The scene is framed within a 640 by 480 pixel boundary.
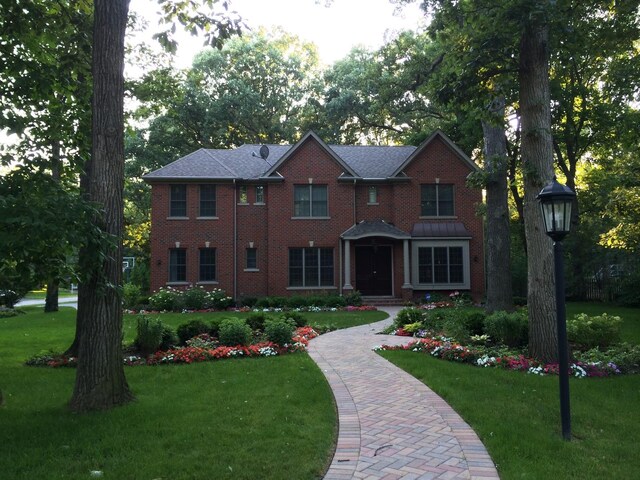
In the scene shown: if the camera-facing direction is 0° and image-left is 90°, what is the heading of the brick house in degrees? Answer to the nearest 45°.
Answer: approximately 0°

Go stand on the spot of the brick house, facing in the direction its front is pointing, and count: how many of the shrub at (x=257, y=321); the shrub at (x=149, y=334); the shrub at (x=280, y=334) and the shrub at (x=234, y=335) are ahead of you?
4

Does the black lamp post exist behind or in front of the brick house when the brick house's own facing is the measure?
in front

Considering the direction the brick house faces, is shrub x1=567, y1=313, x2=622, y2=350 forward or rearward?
forward

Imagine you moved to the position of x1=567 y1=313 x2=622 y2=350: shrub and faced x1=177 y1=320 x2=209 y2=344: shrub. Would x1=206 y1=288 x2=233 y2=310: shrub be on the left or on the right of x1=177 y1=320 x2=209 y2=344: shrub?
right

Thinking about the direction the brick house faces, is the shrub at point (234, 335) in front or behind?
in front

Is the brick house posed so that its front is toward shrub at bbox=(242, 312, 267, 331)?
yes

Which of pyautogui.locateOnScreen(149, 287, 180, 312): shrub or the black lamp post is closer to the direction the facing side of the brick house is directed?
the black lamp post
